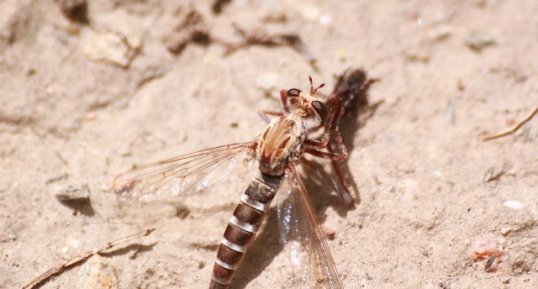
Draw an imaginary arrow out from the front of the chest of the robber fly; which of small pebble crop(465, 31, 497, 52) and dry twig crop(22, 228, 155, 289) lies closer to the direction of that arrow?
the small pebble

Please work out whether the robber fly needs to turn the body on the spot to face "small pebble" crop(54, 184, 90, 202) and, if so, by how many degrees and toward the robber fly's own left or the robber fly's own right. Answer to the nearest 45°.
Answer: approximately 135° to the robber fly's own left

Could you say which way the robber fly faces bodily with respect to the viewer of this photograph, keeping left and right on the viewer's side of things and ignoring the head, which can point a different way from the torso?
facing away from the viewer and to the right of the viewer

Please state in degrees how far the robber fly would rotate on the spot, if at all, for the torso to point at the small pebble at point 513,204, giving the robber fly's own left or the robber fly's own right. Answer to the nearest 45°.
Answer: approximately 45° to the robber fly's own right

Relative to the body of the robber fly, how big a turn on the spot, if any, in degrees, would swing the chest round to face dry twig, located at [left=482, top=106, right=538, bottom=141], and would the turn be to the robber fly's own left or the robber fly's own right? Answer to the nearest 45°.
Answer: approximately 45° to the robber fly's own right

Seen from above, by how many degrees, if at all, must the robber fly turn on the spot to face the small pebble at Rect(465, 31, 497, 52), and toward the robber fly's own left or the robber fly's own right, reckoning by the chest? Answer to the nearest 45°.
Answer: approximately 45° to the robber fly's own right
